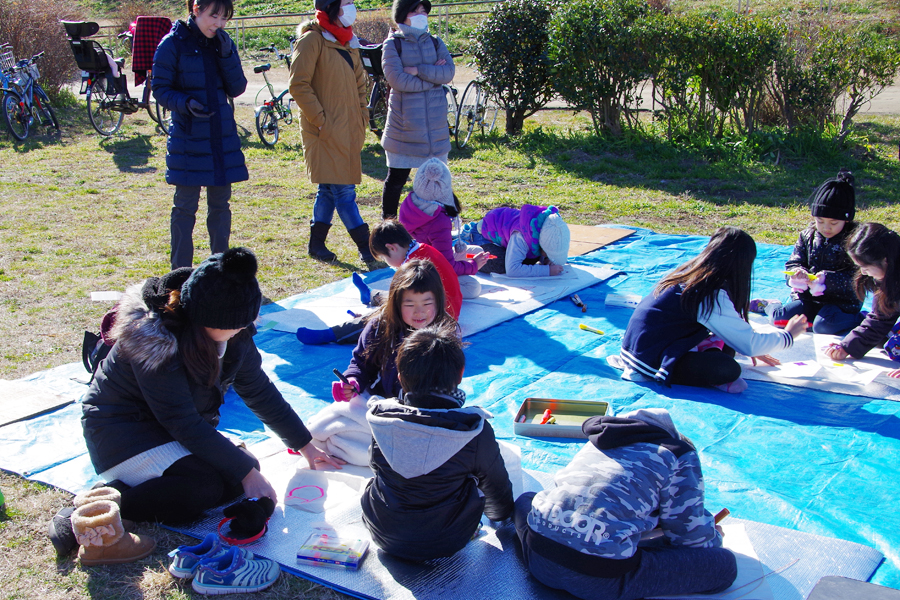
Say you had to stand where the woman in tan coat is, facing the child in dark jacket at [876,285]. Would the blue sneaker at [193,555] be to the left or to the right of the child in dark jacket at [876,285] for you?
right

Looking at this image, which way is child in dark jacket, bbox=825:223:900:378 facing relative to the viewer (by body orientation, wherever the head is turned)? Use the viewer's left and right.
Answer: facing to the left of the viewer

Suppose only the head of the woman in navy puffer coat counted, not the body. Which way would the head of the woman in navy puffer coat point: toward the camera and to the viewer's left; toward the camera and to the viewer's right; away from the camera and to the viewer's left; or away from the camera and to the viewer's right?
toward the camera and to the viewer's right

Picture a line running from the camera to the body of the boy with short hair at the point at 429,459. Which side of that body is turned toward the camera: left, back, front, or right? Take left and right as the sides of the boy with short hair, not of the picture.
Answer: back

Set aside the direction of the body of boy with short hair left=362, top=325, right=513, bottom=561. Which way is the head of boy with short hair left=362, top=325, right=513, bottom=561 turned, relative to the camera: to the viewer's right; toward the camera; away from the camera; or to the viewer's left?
away from the camera

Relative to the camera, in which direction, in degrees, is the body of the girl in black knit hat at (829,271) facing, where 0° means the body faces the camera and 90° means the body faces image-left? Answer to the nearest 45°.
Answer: approximately 45°

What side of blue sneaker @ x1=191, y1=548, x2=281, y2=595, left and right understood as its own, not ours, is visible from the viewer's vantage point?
right

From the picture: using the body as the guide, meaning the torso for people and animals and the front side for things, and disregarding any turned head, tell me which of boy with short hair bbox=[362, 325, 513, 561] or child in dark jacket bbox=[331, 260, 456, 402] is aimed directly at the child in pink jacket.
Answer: the boy with short hair
